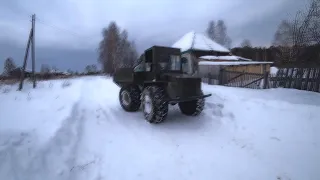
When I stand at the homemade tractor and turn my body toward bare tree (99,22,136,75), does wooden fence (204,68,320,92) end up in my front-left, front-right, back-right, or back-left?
front-right

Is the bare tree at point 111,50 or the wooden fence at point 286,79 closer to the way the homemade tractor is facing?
the wooden fence

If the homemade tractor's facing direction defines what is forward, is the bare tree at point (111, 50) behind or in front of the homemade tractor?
behind

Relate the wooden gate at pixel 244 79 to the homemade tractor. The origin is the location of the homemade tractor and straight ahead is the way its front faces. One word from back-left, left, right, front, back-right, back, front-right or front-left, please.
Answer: left

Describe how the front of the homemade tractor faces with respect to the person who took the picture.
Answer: facing the viewer and to the right of the viewer

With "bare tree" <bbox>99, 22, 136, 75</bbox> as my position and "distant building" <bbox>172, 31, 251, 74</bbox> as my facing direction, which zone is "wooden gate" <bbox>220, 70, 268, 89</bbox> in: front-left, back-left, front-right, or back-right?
front-right

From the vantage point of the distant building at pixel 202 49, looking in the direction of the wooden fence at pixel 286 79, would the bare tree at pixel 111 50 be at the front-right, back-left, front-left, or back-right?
back-right

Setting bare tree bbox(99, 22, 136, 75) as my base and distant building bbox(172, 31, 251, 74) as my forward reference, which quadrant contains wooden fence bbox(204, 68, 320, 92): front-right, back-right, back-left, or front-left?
front-right

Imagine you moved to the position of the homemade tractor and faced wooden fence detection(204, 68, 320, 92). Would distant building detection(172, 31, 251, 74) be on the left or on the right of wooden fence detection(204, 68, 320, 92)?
left
